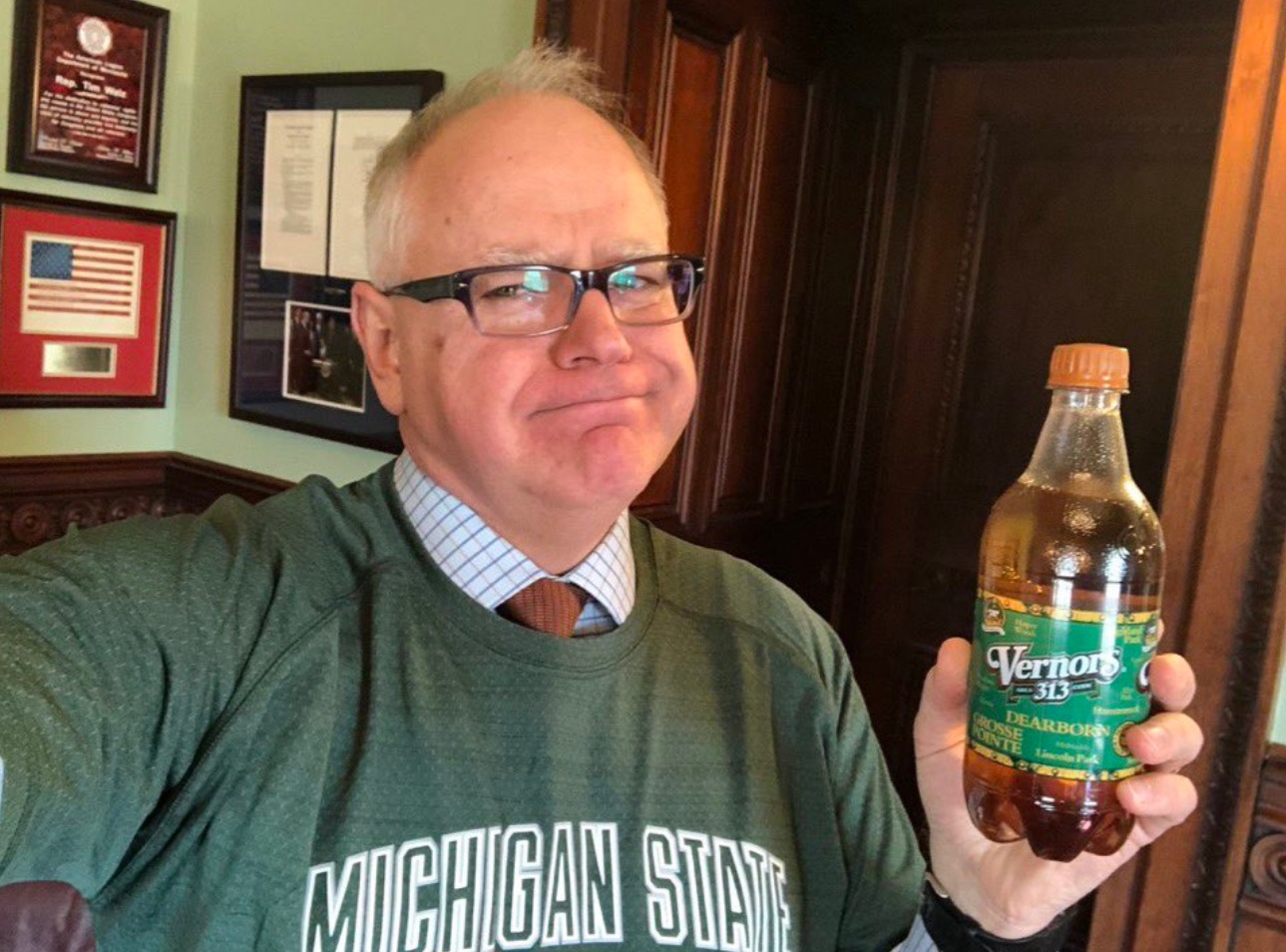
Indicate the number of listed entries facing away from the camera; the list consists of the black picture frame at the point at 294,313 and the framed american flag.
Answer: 0

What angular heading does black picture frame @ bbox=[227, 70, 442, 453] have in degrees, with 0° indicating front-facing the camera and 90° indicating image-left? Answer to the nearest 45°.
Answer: approximately 45°

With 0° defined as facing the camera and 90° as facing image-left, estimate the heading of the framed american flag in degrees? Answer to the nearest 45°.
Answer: approximately 315°
